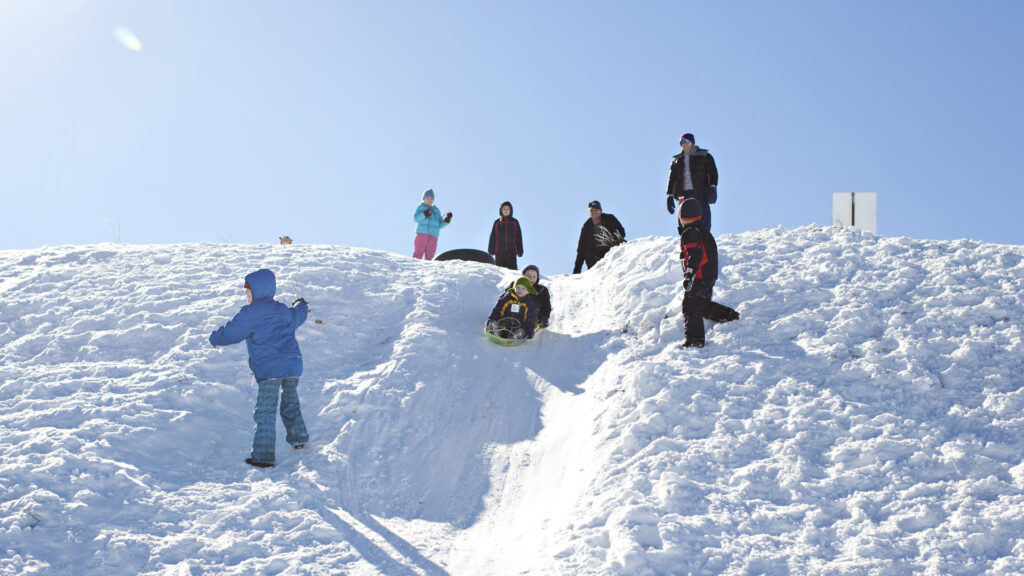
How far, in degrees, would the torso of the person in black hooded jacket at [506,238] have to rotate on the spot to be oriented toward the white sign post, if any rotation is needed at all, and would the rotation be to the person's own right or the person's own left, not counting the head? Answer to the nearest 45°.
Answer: approximately 45° to the person's own left

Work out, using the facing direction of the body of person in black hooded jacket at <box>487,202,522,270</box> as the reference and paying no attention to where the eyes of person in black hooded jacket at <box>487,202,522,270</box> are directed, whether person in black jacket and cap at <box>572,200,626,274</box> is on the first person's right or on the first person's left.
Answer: on the first person's left

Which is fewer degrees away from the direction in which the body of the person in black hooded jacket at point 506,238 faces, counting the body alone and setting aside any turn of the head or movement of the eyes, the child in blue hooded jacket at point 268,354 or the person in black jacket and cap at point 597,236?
the child in blue hooded jacket

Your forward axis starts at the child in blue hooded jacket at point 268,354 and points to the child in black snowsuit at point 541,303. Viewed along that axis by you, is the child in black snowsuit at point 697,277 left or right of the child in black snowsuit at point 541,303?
right

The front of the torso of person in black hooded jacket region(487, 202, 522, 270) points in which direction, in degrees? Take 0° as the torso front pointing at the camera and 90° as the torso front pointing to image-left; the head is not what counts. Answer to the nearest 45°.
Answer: approximately 0°

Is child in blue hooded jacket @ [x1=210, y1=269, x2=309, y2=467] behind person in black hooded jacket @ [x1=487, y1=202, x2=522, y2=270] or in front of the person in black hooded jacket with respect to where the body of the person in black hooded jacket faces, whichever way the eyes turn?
in front

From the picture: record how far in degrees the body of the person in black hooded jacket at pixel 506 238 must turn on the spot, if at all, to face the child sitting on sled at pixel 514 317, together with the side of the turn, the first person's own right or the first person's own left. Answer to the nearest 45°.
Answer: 0° — they already face them

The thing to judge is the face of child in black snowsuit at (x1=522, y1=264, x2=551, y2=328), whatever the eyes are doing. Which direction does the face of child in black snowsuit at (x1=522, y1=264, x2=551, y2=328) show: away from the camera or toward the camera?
toward the camera

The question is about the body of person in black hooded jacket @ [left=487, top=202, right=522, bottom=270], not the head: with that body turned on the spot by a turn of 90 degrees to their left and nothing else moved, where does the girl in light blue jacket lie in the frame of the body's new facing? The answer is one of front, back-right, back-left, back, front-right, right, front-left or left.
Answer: back
